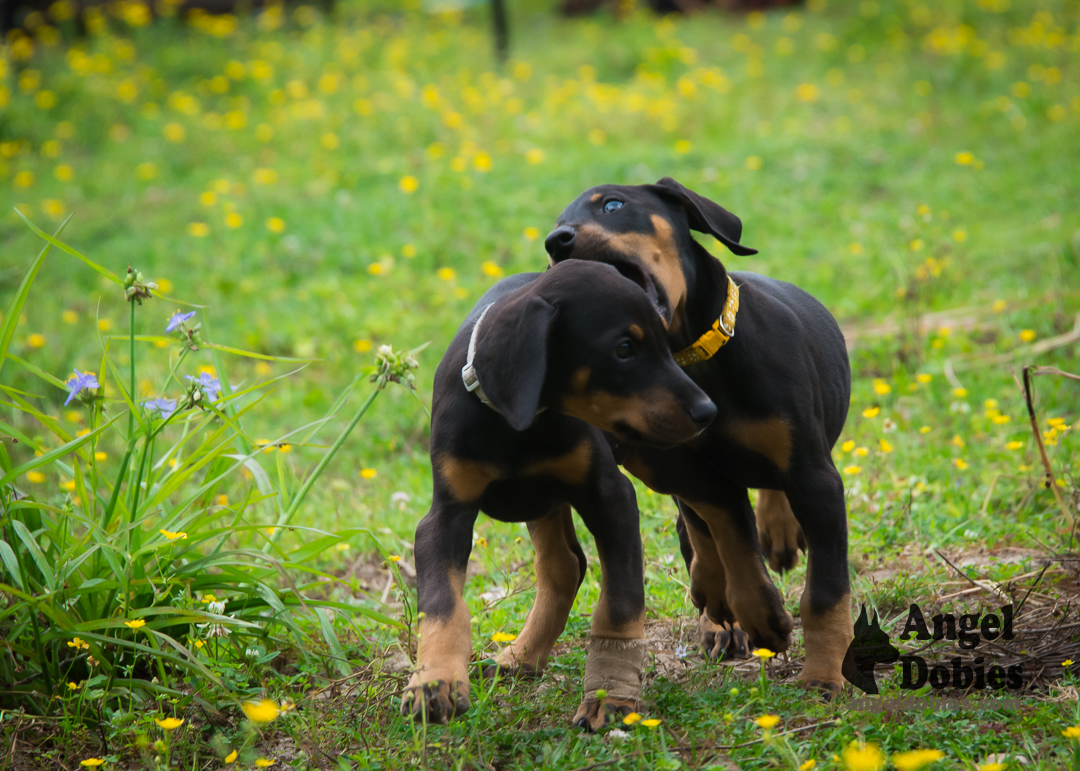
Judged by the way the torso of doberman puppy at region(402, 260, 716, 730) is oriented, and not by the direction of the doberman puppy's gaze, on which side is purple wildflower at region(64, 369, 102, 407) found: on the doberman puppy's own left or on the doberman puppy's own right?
on the doberman puppy's own right

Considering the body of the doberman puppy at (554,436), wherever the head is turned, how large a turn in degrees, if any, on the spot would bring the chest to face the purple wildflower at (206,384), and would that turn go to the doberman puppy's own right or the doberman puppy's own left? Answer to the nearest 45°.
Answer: approximately 135° to the doberman puppy's own right

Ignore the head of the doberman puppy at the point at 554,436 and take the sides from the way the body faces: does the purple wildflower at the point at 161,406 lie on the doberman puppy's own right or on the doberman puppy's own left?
on the doberman puppy's own right

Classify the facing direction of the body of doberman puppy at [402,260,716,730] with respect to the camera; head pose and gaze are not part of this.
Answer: toward the camera
